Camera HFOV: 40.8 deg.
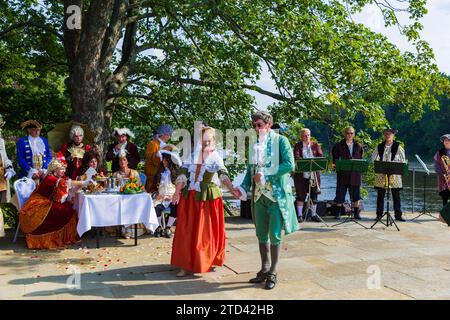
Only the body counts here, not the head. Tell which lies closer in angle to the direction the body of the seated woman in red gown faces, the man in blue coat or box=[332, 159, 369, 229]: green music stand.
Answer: the green music stand

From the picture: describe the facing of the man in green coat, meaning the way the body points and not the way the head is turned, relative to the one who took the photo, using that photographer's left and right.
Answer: facing the viewer and to the left of the viewer

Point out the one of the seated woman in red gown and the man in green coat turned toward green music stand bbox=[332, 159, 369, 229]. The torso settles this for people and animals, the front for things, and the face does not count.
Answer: the seated woman in red gown

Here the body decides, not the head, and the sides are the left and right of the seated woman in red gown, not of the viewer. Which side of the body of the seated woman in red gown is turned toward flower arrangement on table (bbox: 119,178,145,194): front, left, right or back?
front

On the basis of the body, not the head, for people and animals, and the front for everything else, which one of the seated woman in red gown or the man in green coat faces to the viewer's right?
the seated woman in red gown

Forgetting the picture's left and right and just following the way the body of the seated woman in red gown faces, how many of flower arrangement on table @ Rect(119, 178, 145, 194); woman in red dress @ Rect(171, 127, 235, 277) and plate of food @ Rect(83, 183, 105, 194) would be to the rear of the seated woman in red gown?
0

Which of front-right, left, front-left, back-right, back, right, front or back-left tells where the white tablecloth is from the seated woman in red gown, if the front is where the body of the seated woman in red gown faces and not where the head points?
front-right

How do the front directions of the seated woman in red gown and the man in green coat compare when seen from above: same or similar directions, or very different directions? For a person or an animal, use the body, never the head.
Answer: very different directions

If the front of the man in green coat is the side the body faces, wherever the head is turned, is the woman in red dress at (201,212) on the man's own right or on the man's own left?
on the man's own right

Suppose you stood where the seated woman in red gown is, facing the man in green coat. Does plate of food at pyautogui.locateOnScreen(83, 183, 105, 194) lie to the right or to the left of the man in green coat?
left

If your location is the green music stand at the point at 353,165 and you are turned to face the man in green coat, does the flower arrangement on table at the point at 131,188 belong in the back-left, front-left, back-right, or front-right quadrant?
front-right

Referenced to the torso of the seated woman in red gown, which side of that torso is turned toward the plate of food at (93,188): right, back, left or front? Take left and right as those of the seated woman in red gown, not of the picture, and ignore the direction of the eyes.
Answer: front

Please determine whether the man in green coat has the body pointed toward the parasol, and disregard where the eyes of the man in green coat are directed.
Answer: no

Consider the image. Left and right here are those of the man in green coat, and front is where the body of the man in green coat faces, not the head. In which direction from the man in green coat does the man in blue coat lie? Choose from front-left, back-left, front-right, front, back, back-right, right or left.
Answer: right

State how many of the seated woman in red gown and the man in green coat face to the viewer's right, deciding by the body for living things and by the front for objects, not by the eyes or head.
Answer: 1

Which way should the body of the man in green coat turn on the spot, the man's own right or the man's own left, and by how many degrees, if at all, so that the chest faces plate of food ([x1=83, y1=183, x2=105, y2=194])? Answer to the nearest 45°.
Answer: approximately 90° to the man's own right

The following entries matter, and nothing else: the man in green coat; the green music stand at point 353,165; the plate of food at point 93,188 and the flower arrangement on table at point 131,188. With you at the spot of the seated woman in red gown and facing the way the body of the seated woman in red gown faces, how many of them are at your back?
0

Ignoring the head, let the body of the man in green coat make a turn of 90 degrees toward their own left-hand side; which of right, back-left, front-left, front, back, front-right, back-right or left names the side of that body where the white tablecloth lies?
back

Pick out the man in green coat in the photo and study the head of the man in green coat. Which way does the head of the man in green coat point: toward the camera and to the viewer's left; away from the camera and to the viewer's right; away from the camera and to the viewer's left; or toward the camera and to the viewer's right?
toward the camera and to the viewer's left

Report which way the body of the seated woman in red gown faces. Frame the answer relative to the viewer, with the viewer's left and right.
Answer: facing to the right of the viewer
